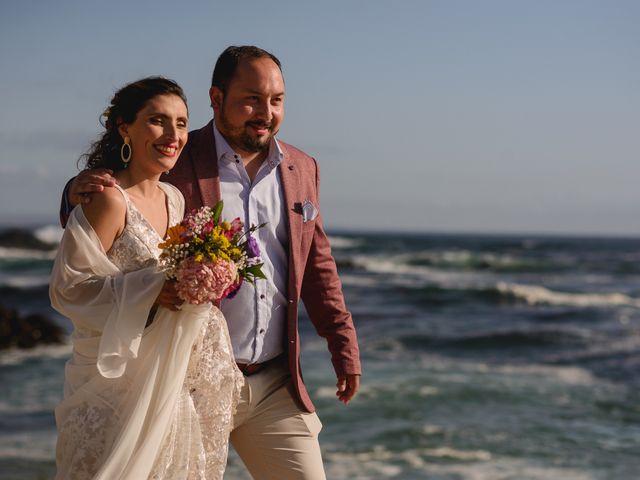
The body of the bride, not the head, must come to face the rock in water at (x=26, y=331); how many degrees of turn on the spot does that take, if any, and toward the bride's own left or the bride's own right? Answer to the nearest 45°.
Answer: approximately 135° to the bride's own left

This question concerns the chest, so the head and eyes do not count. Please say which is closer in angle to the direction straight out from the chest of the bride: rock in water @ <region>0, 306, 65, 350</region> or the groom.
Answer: the groom

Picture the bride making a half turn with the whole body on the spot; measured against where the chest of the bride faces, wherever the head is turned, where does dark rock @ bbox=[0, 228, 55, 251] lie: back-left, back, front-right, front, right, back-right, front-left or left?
front-right

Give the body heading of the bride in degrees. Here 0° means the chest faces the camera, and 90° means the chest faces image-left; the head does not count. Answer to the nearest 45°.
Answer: approximately 315°

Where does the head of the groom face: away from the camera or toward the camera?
toward the camera

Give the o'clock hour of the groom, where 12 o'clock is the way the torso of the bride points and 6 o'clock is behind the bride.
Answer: The groom is roughly at 9 o'clock from the bride.
